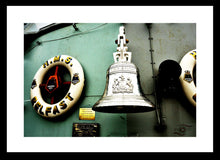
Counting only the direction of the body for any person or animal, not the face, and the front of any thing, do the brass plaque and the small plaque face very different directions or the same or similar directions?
same or similar directions

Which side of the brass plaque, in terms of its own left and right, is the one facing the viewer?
front

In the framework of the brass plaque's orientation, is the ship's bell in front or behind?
in front

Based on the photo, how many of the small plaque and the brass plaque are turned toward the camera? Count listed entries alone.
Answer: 2

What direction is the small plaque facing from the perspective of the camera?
toward the camera
